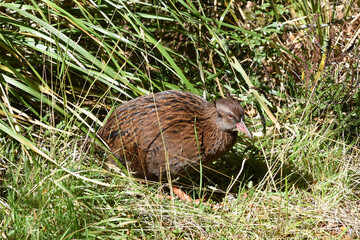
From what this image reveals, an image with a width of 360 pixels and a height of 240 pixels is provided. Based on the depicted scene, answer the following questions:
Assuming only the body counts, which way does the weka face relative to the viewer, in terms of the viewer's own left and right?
facing to the right of the viewer

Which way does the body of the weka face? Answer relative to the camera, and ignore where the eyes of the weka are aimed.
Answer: to the viewer's right
